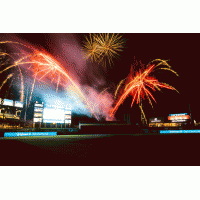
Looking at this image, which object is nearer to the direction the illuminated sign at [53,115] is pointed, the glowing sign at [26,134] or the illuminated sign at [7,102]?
the glowing sign

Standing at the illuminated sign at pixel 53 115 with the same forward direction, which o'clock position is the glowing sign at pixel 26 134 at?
The glowing sign is roughly at 1 o'clock from the illuminated sign.

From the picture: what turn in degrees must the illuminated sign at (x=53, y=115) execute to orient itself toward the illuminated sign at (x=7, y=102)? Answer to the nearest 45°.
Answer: approximately 135° to its right

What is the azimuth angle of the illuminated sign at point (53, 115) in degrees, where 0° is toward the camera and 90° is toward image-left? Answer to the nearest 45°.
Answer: approximately 0°
